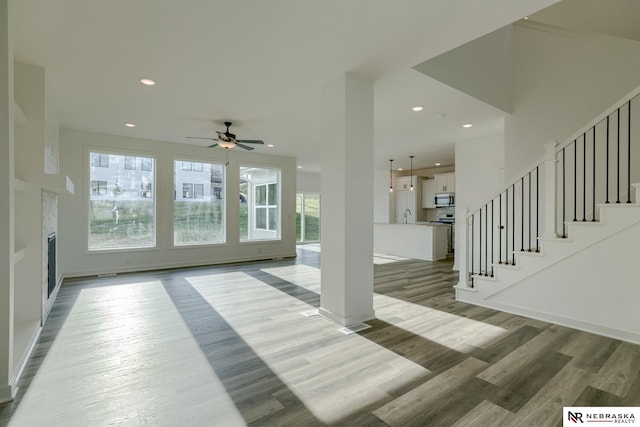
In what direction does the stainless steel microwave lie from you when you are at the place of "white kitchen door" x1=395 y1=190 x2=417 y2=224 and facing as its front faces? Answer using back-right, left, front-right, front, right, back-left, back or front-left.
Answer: front-left

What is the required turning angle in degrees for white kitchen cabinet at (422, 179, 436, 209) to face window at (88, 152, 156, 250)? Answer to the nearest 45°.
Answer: approximately 45° to its right

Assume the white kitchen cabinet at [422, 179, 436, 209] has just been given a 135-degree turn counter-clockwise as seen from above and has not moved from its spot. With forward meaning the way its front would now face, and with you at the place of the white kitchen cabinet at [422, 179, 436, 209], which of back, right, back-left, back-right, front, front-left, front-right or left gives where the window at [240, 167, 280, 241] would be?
back

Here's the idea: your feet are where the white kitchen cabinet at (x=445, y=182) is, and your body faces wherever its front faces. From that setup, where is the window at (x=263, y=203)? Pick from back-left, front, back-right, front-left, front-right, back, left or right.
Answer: front-right

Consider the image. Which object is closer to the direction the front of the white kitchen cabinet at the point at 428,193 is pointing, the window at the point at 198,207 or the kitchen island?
the kitchen island

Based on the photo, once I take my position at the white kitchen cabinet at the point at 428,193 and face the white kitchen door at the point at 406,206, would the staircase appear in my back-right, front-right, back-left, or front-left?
back-left

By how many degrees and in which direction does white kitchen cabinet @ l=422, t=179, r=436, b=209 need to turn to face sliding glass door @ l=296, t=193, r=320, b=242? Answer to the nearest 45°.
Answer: approximately 90° to its right

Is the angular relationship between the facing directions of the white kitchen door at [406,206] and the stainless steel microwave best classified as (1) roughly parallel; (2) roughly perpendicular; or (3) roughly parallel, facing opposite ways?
roughly parallel

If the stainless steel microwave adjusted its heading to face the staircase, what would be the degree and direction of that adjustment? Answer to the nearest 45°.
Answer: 0° — it already faces it

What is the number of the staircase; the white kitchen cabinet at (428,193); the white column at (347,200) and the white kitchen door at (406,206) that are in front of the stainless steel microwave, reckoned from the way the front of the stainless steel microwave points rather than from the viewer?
2

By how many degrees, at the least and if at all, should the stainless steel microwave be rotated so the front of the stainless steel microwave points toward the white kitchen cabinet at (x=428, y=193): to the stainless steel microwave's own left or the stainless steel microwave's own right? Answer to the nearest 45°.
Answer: approximately 135° to the stainless steel microwave's own right

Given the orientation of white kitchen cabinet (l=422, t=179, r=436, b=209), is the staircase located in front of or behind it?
in front

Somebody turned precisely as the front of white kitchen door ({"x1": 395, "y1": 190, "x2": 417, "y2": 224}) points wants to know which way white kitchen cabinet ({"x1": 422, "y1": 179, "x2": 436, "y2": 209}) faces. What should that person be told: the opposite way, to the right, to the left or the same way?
the same way

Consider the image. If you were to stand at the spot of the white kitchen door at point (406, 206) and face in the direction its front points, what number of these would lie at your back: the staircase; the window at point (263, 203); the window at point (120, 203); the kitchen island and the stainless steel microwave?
0

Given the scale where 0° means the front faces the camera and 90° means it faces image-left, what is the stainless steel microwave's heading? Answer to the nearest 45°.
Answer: approximately 0°

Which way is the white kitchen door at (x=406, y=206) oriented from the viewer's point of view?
toward the camera

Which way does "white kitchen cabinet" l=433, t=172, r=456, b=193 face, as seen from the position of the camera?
facing the viewer

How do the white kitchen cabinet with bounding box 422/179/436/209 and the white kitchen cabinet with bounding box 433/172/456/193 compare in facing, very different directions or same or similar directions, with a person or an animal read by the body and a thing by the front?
same or similar directions

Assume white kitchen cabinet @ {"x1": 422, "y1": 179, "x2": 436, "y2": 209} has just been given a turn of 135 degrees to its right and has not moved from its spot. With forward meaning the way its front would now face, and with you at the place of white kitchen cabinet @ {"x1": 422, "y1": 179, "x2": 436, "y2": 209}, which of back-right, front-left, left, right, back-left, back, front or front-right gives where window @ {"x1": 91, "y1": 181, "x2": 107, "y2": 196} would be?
left

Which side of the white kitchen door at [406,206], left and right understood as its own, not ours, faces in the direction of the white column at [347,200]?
front

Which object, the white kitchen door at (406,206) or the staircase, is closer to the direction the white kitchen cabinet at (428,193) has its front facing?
the staircase

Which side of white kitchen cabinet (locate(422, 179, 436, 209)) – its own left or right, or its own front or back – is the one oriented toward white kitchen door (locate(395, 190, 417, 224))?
right
